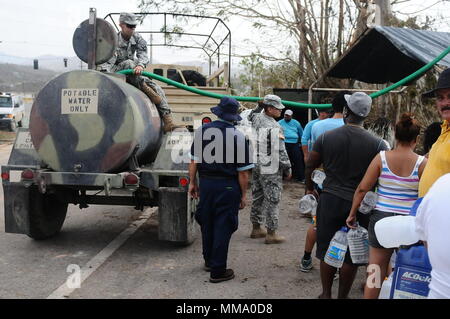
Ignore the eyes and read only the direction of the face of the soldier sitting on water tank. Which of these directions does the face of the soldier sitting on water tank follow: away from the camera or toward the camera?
toward the camera

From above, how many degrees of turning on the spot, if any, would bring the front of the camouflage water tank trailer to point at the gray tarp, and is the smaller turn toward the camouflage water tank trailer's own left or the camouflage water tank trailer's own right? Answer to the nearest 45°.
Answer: approximately 90° to the camouflage water tank trailer's own right

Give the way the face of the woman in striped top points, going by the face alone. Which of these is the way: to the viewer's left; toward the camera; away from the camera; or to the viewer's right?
away from the camera

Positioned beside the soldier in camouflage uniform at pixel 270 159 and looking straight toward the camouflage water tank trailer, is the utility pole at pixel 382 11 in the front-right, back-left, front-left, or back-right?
back-right

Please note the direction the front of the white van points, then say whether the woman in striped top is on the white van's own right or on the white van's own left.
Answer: on the white van's own left

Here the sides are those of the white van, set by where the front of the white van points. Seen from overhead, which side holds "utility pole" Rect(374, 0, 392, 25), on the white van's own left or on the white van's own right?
on the white van's own left

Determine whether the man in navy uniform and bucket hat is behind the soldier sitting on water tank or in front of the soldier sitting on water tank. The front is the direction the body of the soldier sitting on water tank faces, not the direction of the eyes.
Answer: in front

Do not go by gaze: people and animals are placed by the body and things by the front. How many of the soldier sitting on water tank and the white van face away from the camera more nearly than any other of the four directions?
0

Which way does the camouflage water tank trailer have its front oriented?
away from the camera

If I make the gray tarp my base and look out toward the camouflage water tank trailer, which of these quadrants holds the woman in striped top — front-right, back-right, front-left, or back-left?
front-left

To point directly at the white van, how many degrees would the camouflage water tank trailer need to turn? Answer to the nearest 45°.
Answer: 0° — it already faces it

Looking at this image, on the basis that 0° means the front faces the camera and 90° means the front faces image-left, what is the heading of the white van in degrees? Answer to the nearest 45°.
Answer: approximately 45°
